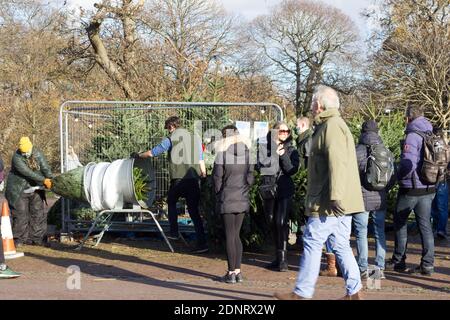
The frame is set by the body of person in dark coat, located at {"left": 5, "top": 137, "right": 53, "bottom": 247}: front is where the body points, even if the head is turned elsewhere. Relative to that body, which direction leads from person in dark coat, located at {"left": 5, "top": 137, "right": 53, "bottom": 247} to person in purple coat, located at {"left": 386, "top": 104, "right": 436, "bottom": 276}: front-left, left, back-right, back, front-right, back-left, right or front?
front

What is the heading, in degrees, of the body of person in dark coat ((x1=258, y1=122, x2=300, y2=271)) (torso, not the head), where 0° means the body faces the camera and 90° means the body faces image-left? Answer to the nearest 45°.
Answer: approximately 45°

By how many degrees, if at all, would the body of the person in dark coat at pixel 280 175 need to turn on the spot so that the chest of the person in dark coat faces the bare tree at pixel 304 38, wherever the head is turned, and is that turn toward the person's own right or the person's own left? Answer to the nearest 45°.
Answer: approximately 135° to the person's own right

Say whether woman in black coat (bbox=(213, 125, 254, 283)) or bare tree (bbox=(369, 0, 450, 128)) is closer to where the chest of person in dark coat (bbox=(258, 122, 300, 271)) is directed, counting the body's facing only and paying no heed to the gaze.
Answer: the woman in black coat

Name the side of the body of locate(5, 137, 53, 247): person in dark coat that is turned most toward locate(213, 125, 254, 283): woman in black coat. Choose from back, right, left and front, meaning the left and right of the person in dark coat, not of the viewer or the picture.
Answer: front

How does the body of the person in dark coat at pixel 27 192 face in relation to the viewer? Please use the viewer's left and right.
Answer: facing the viewer and to the right of the viewer

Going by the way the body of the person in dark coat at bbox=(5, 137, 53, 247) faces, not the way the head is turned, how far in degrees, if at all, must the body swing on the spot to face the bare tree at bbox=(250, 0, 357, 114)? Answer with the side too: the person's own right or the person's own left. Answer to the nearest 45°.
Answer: approximately 90° to the person's own left

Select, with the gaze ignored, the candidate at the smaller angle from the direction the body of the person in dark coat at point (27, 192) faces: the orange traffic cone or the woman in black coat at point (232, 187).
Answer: the woman in black coat

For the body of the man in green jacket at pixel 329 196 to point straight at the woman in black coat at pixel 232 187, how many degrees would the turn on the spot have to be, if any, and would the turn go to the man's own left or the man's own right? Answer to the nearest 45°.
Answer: approximately 45° to the man's own right
